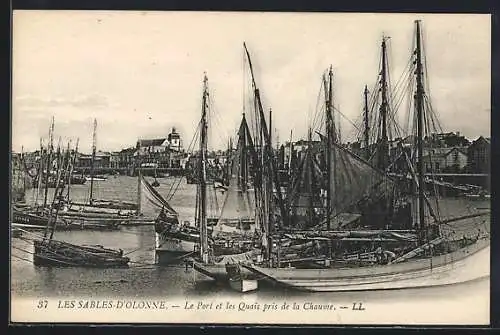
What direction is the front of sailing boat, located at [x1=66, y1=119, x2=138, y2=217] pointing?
to the viewer's left

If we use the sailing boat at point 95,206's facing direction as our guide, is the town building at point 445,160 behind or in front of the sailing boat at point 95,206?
behind

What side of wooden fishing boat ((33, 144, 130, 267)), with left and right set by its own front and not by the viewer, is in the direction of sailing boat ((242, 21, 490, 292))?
back

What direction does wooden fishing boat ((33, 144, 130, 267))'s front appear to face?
to the viewer's left

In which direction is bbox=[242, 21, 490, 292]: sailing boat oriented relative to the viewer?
to the viewer's right

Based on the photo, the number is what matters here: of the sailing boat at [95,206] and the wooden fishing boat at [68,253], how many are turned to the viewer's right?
0
